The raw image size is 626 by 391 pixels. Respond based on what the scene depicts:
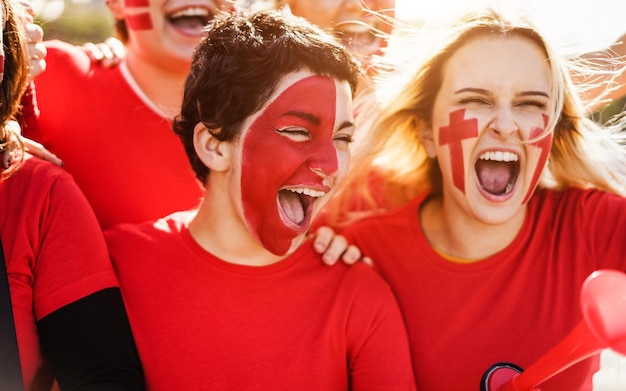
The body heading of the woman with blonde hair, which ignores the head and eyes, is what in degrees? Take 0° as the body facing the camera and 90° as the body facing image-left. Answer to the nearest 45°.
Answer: approximately 0°
